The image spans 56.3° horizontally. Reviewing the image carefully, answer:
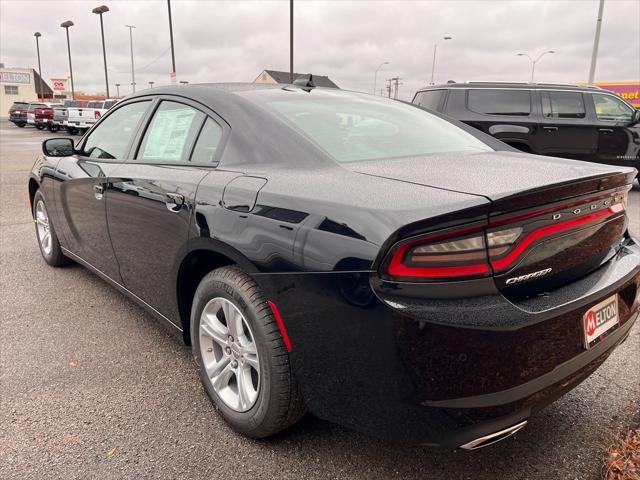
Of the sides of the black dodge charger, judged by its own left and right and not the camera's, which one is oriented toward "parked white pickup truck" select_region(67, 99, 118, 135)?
front

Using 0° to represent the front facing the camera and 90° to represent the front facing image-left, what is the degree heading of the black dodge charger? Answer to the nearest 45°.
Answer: approximately 135°

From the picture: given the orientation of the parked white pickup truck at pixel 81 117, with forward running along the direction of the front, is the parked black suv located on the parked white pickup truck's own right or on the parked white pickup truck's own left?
on the parked white pickup truck's own right

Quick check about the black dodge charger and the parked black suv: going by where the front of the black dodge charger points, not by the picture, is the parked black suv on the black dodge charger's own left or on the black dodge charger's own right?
on the black dodge charger's own right

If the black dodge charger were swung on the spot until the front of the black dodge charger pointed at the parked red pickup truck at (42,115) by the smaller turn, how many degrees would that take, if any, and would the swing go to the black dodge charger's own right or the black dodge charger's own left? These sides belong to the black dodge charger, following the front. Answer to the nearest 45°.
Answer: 0° — it already faces it

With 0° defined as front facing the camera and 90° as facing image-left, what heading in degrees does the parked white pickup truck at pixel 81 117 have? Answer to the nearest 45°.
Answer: approximately 225°
